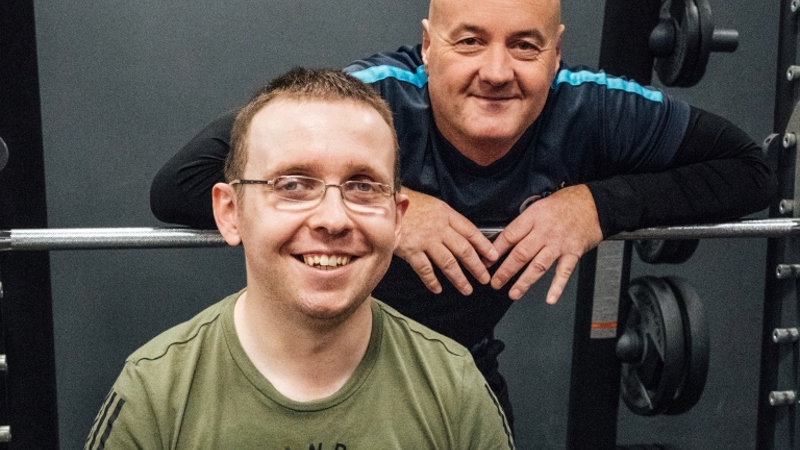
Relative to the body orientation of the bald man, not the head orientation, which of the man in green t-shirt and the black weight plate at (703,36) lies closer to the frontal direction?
the man in green t-shirt

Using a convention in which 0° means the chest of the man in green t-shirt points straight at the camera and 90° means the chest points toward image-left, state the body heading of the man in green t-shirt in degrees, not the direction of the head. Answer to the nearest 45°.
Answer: approximately 0°

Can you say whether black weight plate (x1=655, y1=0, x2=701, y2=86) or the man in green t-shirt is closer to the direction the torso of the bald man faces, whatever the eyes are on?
the man in green t-shirt

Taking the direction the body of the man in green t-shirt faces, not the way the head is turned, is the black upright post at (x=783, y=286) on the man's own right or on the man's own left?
on the man's own left

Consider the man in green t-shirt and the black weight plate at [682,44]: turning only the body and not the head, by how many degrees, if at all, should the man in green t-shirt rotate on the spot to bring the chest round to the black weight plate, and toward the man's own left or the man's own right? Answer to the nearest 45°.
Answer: approximately 135° to the man's own left

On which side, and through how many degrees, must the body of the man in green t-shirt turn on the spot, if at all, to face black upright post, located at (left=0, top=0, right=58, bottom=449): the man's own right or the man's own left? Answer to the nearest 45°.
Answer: approximately 135° to the man's own right

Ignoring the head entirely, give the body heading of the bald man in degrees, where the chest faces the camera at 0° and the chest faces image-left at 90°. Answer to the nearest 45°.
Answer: approximately 0°

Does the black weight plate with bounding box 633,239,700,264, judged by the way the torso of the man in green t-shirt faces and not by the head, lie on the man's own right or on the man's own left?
on the man's own left
